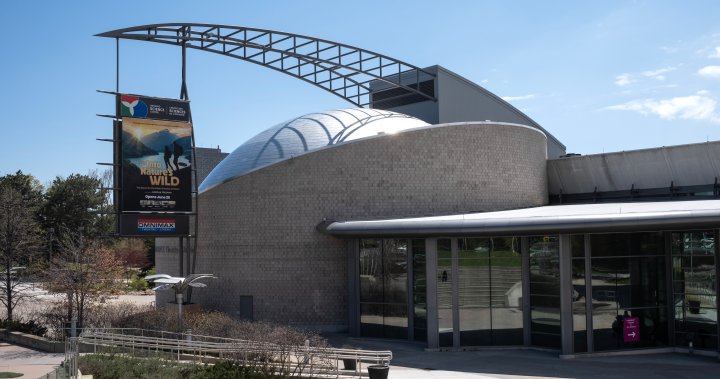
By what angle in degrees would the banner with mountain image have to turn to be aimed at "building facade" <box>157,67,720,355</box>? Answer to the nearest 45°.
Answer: approximately 90° to its left

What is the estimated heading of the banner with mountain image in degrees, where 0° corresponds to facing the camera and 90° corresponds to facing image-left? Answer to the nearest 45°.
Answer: approximately 0°

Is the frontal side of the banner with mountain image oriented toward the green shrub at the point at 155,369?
yes

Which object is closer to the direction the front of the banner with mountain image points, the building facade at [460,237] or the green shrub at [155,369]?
the green shrub

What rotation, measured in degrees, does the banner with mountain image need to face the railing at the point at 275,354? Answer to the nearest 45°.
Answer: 0° — it already faces it
